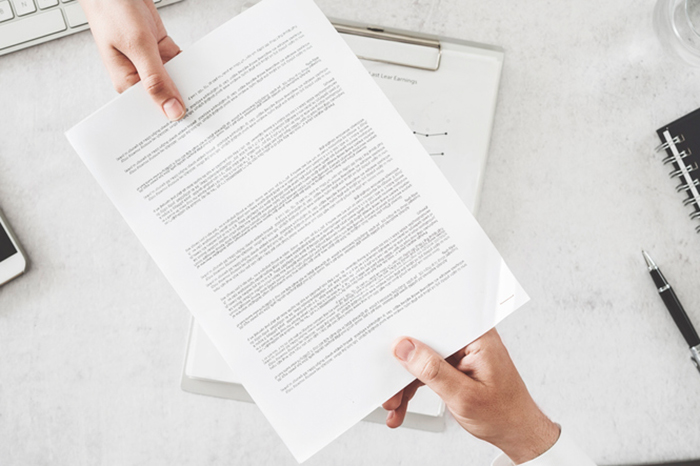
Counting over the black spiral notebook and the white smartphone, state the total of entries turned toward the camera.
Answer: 2

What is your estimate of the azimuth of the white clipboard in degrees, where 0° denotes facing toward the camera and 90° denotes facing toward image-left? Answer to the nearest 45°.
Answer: approximately 0°
